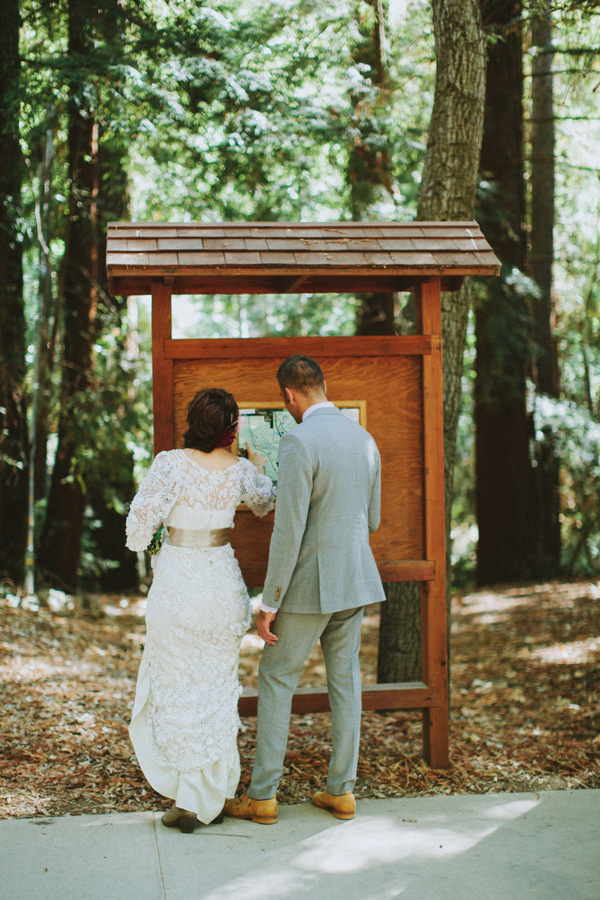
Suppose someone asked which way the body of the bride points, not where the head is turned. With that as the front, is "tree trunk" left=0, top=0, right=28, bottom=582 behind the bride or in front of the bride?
in front

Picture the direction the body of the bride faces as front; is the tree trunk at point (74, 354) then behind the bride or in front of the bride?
in front

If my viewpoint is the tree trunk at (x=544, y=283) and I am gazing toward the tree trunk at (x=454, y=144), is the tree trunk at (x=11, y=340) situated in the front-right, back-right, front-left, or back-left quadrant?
front-right

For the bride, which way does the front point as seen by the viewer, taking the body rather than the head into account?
away from the camera

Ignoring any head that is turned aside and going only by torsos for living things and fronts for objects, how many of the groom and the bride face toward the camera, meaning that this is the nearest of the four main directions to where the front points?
0

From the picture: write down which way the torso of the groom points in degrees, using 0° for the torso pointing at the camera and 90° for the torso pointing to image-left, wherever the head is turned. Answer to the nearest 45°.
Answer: approximately 135°
